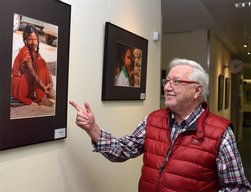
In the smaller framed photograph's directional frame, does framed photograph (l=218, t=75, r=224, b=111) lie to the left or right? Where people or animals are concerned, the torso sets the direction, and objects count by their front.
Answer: on its left

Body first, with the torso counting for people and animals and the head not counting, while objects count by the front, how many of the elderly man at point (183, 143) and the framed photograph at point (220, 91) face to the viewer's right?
1

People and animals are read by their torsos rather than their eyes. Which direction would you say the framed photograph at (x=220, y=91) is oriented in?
to the viewer's right

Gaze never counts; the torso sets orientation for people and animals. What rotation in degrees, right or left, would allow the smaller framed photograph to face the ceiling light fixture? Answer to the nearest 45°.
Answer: approximately 90° to its left

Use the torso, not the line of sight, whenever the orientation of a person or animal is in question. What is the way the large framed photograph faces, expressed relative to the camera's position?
facing the viewer and to the right of the viewer

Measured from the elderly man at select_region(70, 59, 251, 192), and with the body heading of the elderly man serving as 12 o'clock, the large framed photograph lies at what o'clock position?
The large framed photograph is roughly at 1 o'clock from the elderly man.

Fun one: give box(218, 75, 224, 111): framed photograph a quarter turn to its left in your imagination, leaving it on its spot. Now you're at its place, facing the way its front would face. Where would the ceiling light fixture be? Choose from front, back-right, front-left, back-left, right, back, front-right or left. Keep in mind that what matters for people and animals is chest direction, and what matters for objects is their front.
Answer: back

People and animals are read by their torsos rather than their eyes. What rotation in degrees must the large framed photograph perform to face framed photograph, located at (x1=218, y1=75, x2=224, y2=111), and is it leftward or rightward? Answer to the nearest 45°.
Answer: approximately 90° to its left

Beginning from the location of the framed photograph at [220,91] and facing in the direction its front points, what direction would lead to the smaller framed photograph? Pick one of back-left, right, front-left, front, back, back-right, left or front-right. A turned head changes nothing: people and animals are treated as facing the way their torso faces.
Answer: right

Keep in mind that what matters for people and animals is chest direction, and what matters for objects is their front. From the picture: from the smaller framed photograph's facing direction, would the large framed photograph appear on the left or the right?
on its right

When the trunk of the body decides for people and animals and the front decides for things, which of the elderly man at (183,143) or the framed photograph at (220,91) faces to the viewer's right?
the framed photograph

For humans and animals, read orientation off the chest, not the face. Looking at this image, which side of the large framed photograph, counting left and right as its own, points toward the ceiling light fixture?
left

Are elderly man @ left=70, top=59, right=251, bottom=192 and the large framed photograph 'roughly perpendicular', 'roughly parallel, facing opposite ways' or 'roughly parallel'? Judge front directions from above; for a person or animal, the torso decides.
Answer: roughly perpendicular
